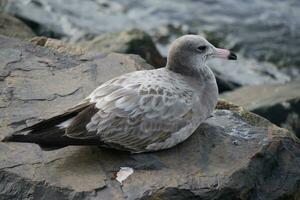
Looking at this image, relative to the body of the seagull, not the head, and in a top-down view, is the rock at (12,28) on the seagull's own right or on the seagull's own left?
on the seagull's own left

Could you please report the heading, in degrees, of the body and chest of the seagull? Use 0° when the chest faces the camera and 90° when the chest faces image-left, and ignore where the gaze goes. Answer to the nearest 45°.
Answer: approximately 270°

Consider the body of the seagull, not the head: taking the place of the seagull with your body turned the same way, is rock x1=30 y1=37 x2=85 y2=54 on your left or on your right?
on your left

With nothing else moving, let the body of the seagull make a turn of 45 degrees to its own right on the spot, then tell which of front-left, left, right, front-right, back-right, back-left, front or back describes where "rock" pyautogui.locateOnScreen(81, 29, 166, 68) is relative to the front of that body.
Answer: back-left

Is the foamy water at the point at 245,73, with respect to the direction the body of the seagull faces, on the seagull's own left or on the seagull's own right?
on the seagull's own left
